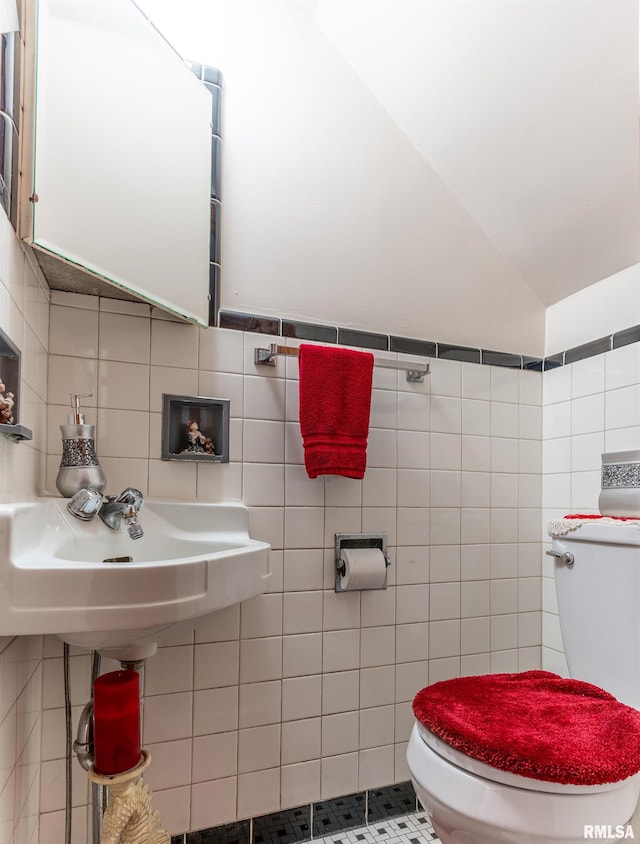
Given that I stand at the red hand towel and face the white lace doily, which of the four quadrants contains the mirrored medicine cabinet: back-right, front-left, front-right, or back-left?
back-right

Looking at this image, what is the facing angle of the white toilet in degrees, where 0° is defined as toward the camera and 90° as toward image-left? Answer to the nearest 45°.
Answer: approximately 45°

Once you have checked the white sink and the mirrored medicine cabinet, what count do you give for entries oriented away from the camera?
0

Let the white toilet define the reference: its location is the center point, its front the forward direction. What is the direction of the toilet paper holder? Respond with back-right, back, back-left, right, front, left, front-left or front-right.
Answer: right

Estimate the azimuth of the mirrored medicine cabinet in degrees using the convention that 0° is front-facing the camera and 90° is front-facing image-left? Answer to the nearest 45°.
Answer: approximately 315°
